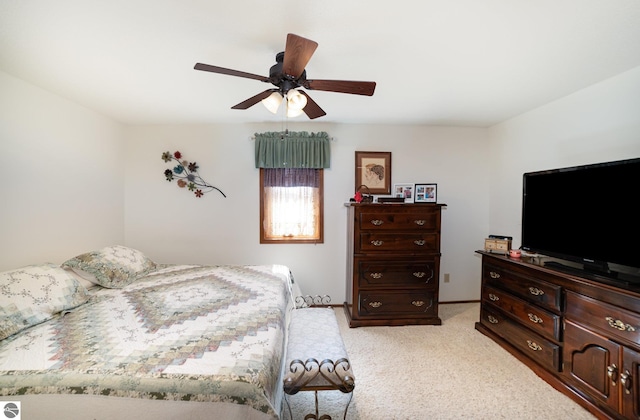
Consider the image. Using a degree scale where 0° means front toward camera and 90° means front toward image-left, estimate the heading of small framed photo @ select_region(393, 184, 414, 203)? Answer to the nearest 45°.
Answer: approximately 0°

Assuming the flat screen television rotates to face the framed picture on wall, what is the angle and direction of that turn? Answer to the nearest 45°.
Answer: approximately 45° to its right

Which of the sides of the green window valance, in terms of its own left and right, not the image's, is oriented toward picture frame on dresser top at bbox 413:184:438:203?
left
